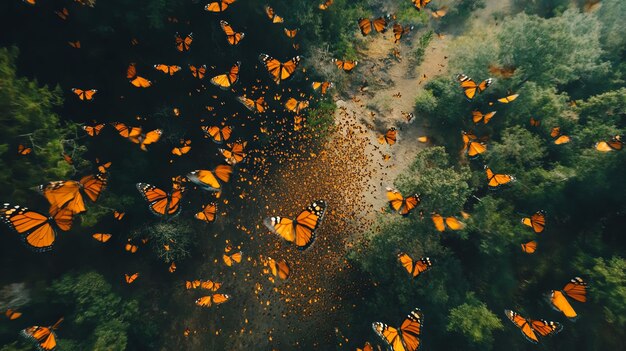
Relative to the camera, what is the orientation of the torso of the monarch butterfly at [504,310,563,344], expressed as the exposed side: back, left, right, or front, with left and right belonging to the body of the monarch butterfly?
back

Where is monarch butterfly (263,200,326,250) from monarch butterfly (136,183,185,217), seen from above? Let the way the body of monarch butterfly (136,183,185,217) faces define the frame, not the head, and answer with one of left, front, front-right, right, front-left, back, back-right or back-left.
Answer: back-right

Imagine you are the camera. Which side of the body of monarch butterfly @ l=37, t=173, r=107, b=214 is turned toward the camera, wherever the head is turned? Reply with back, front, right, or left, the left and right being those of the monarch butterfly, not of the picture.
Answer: back

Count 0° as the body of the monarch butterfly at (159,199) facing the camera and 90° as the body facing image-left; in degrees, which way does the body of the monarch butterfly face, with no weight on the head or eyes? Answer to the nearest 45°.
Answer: approximately 180°

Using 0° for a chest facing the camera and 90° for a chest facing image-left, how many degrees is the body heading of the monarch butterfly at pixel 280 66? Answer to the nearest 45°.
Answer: approximately 180°

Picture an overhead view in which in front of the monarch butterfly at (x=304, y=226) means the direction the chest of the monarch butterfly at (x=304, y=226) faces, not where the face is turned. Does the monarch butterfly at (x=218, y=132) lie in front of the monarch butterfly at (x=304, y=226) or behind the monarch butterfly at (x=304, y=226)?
in front

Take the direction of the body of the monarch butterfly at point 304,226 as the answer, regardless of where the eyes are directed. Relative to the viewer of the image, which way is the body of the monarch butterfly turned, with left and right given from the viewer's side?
facing away from the viewer

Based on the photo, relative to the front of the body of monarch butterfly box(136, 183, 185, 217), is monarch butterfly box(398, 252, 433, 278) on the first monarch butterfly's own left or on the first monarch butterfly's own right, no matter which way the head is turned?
on the first monarch butterfly's own right

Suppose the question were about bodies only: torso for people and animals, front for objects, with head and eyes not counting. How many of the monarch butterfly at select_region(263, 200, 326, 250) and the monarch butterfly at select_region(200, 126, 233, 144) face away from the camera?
2

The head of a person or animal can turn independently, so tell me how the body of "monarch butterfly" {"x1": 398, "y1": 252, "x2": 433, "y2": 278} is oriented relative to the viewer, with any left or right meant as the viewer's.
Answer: facing away from the viewer

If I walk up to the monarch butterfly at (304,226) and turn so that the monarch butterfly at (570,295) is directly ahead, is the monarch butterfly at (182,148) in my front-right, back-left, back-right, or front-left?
back-left

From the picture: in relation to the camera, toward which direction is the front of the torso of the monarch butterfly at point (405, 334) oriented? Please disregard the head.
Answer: away from the camera

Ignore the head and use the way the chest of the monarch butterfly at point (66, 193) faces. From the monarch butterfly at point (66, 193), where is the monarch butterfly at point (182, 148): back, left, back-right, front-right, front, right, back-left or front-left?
front-right

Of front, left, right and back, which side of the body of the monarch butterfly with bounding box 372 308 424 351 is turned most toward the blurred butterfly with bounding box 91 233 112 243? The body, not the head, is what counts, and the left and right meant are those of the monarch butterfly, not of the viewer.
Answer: left

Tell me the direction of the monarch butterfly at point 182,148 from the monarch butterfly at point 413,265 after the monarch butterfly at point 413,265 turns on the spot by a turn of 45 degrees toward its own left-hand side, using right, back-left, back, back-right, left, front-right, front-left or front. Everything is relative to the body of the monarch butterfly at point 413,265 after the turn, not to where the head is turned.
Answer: front-left
